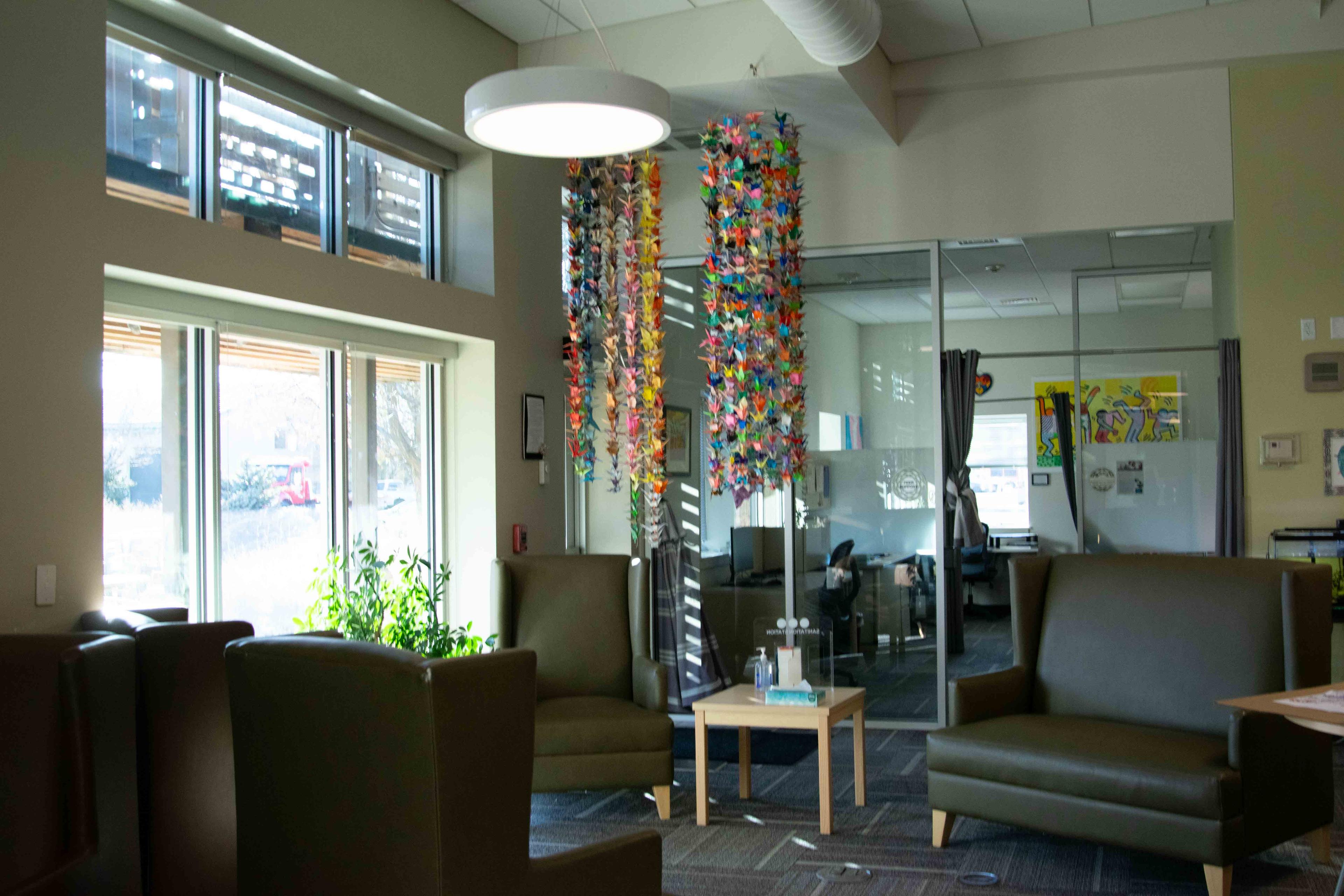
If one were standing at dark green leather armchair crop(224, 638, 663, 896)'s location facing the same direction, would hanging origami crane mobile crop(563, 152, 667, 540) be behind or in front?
in front

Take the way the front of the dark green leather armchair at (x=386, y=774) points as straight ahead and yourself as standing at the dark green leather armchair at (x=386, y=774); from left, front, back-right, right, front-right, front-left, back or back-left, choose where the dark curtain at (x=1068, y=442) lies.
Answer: front

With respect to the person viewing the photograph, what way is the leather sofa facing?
facing the viewer and to the left of the viewer

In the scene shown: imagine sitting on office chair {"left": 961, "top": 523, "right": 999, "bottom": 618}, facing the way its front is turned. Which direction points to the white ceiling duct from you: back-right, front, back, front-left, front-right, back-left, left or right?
left

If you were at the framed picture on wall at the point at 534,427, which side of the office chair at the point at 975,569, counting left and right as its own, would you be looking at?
left

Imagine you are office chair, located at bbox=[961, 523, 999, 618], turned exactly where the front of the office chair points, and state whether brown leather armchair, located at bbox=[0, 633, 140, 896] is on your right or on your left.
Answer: on your left

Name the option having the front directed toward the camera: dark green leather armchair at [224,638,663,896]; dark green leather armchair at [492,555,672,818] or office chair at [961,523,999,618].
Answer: dark green leather armchair at [492,555,672,818]

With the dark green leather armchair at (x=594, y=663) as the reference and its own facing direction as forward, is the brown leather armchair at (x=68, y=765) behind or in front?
in front

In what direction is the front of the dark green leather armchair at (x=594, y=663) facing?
toward the camera

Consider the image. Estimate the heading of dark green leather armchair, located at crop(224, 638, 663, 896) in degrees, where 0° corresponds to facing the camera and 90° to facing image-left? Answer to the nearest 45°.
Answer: approximately 225°
